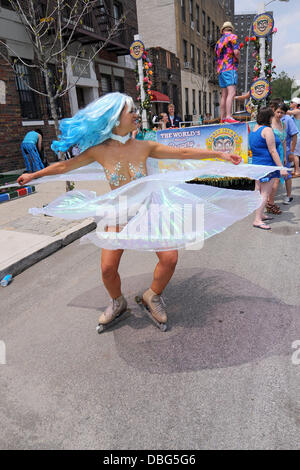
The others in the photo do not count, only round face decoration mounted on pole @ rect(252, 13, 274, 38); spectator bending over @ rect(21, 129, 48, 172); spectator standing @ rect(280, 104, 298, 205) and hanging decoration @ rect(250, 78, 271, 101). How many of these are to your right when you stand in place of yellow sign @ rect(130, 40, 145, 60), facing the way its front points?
1

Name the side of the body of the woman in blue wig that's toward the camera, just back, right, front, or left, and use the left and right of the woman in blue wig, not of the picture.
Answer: front

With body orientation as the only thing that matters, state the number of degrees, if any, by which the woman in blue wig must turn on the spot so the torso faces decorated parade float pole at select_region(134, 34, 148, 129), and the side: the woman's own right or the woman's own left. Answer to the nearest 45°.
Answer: approximately 180°

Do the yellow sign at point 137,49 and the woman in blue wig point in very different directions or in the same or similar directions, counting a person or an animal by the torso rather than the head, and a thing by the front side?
same or similar directions

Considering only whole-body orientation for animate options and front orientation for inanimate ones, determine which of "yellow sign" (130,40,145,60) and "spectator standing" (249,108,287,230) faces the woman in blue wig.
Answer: the yellow sign

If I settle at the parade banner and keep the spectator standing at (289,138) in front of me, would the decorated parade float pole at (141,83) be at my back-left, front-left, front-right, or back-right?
back-left

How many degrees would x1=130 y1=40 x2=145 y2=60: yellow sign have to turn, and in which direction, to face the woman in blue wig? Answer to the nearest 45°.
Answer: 0° — it already faces them

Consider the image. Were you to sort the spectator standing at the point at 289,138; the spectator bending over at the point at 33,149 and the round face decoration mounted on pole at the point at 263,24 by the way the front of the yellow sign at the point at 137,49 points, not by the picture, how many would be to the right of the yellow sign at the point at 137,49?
1

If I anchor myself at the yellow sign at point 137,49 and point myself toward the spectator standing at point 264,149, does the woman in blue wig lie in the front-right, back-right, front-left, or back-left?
front-right

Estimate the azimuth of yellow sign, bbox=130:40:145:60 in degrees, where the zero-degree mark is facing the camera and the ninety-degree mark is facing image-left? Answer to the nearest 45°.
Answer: approximately 0°

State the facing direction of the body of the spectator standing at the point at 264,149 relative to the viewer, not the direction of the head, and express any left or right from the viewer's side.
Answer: facing away from the viewer and to the right of the viewer

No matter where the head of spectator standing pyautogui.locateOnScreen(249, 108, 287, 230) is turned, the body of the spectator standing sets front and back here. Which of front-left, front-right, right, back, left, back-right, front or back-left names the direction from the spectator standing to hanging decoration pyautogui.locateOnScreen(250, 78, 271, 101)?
front-left

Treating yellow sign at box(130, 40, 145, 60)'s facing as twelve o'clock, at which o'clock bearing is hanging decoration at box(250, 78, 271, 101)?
The hanging decoration is roughly at 10 o'clock from the yellow sign.

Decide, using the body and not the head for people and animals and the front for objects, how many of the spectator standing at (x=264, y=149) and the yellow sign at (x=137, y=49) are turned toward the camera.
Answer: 1
